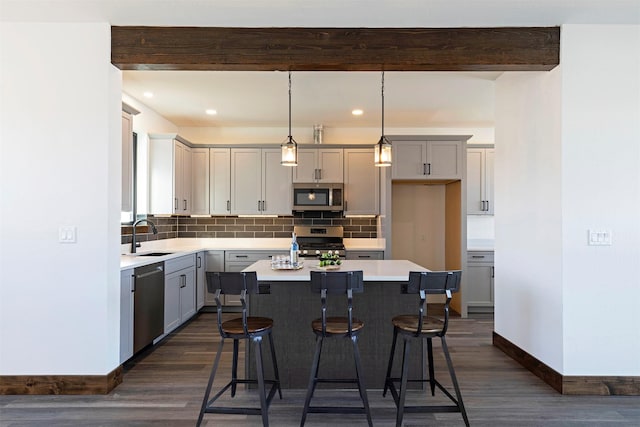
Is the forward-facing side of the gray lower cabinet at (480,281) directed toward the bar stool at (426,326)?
yes

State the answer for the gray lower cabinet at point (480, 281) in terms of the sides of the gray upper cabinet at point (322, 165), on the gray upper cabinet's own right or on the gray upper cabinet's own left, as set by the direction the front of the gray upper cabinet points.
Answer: on the gray upper cabinet's own left

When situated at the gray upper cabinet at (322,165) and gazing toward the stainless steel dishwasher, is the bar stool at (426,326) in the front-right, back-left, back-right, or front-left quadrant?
front-left

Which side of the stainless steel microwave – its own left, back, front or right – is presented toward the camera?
front

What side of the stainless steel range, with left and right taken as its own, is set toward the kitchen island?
front

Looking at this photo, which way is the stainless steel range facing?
toward the camera

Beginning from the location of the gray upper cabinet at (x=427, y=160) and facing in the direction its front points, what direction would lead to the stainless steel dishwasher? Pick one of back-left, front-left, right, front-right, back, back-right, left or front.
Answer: front-right

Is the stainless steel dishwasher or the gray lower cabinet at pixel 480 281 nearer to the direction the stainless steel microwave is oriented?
the stainless steel dishwasher

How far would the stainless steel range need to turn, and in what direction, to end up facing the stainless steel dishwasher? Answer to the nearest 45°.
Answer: approximately 45° to its right

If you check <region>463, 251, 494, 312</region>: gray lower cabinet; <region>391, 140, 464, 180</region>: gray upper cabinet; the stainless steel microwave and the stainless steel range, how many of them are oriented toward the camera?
4

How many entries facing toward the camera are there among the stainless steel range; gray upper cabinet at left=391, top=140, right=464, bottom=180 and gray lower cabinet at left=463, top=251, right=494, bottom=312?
3

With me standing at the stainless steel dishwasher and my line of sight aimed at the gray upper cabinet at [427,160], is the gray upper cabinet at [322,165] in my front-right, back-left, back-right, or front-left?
front-left

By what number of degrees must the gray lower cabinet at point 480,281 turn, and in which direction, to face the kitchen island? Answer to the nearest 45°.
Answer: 0° — it already faces it

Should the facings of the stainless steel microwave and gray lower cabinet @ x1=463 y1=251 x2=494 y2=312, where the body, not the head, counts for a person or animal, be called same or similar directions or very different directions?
same or similar directions

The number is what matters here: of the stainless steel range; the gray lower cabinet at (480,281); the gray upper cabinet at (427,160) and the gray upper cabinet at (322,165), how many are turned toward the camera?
4

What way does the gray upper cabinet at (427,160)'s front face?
toward the camera

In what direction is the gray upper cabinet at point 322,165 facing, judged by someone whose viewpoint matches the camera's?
facing the viewer

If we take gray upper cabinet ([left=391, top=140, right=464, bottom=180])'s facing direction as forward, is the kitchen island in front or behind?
in front
